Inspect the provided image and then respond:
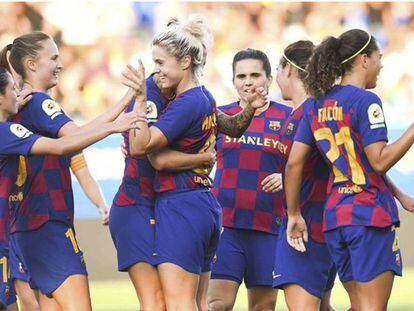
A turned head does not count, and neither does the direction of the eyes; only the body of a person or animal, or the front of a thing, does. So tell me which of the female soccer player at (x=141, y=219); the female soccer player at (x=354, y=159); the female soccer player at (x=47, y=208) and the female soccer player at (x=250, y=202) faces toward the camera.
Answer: the female soccer player at (x=250, y=202)

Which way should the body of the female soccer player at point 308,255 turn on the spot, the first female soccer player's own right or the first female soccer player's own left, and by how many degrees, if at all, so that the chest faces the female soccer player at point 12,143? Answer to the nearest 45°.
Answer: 0° — they already face them

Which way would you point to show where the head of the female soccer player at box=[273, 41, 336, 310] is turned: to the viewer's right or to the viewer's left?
to the viewer's left

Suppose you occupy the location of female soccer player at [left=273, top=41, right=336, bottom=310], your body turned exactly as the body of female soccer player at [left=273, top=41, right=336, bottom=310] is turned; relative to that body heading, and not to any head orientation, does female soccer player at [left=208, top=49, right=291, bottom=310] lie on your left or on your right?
on your right

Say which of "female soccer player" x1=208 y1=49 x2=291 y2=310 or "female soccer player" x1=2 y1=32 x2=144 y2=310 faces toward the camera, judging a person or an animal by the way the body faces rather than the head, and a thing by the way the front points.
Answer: "female soccer player" x1=208 y1=49 x2=291 y2=310

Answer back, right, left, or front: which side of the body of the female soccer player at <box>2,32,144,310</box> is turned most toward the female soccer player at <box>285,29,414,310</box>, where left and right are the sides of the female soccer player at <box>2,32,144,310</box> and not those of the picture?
front

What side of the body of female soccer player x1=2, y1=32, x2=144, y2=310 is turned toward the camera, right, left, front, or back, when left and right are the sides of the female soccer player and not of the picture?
right

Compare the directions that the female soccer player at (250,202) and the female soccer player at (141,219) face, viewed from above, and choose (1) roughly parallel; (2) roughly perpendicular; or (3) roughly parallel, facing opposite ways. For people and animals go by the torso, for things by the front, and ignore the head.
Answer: roughly perpendicular

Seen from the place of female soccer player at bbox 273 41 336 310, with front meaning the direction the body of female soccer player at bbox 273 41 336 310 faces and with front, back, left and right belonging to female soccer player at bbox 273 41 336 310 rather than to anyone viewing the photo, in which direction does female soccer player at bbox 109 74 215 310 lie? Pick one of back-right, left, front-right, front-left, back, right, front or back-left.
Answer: front

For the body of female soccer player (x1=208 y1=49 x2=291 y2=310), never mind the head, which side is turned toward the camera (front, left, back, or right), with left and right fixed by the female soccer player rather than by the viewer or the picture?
front
